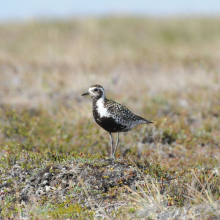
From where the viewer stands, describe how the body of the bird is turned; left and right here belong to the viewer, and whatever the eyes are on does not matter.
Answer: facing to the left of the viewer
